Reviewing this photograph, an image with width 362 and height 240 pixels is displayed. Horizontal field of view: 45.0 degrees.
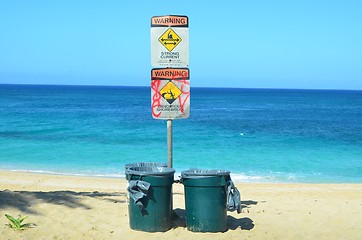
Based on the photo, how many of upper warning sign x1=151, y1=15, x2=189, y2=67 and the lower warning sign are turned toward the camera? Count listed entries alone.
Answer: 2

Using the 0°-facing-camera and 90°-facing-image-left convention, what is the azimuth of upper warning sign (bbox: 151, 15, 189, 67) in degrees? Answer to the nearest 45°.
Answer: approximately 0°
